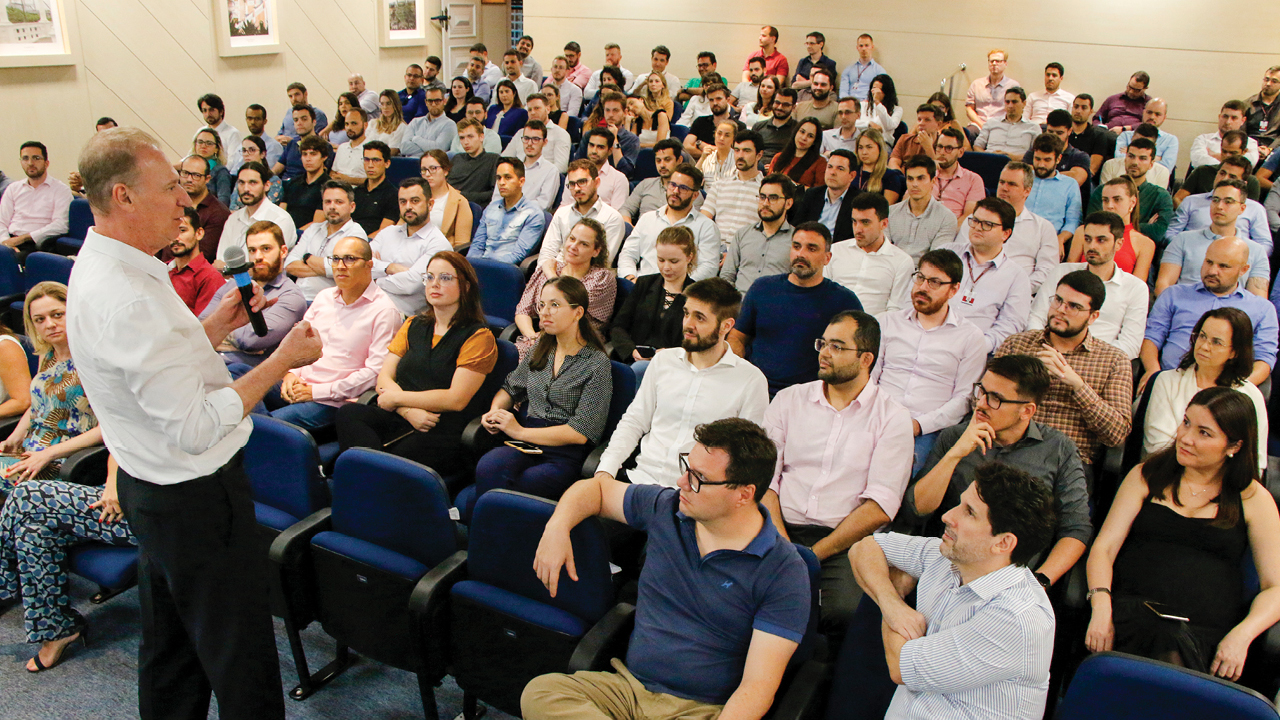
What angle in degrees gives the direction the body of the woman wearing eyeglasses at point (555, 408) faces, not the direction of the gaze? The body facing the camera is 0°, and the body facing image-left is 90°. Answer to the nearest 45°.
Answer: approximately 45°

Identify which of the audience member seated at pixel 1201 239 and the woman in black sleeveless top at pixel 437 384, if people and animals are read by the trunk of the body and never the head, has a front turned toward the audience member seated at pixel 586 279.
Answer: the audience member seated at pixel 1201 239

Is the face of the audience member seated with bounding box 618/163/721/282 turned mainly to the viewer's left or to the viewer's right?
to the viewer's left

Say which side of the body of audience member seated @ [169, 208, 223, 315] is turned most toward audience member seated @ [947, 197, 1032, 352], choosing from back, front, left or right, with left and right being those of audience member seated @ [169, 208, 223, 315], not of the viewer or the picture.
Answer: left

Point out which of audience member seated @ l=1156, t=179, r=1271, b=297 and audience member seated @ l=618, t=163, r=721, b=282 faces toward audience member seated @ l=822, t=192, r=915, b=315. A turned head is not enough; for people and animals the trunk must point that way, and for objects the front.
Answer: audience member seated @ l=1156, t=179, r=1271, b=297

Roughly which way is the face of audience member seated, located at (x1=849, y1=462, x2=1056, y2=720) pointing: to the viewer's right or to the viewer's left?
to the viewer's left

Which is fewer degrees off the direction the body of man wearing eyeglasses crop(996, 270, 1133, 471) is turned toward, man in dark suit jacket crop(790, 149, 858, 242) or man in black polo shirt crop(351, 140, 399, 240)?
the man in black polo shirt

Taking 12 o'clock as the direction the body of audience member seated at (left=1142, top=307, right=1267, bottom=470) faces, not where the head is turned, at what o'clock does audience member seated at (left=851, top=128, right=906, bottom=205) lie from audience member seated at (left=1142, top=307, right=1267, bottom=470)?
audience member seated at (left=851, top=128, right=906, bottom=205) is roughly at 3 o'clock from audience member seated at (left=1142, top=307, right=1267, bottom=470).

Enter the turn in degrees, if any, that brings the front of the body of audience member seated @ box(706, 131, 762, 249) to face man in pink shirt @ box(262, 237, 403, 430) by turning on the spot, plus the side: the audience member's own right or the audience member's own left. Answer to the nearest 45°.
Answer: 0° — they already face them

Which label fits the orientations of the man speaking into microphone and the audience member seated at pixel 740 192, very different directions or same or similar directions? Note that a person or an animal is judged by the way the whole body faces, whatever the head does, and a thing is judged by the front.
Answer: very different directions

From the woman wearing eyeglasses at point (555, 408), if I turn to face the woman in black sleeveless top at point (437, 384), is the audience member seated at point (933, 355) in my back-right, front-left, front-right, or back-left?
back-right

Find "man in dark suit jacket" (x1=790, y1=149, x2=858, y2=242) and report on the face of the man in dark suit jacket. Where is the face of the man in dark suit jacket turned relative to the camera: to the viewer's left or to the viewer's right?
to the viewer's left

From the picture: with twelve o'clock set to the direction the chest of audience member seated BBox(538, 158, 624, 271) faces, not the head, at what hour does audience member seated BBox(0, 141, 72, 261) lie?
audience member seated BBox(0, 141, 72, 261) is roughly at 2 o'clock from audience member seated BBox(538, 158, 624, 271).

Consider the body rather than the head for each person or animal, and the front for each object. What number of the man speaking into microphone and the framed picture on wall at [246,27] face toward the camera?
1

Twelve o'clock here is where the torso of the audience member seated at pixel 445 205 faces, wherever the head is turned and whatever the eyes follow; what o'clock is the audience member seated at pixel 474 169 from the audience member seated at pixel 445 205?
the audience member seated at pixel 474 169 is roughly at 5 o'clock from the audience member seated at pixel 445 205.

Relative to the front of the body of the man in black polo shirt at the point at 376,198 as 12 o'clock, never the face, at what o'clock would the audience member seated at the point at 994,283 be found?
The audience member seated is roughly at 9 o'clock from the man in black polo shirt.
